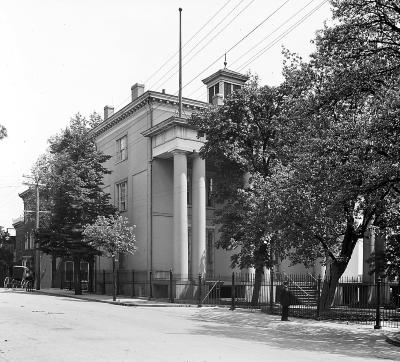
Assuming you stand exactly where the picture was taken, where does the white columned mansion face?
facing the viewer and to the right of the viewer

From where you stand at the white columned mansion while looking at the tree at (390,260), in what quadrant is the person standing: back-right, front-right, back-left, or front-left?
front-right

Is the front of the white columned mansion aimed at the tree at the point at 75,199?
no

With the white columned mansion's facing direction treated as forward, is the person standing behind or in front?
in front

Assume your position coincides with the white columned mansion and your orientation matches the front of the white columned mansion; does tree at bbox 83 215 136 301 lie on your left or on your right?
on your right

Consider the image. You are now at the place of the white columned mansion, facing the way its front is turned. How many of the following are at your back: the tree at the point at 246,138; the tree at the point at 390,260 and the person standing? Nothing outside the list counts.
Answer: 0

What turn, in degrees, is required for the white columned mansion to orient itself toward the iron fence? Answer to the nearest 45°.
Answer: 0° — it already faces it

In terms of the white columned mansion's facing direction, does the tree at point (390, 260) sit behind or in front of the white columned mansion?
in front

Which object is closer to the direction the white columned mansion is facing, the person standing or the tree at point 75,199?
the person standing
